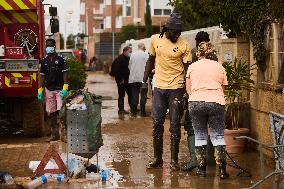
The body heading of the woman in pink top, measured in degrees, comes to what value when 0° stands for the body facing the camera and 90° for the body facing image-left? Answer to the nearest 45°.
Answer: approximately 180°

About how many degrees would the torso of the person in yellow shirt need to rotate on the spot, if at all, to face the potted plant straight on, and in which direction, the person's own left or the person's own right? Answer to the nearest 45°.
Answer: approximately 135° to the person's own left

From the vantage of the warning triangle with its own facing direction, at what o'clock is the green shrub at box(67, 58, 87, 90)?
The green shrub is roughly at 6 o'clock from the warning triangle.

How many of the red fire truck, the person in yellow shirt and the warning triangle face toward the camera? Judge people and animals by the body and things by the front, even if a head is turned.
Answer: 2

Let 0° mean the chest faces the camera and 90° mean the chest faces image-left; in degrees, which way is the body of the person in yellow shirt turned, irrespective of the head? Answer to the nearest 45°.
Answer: approximately 0°

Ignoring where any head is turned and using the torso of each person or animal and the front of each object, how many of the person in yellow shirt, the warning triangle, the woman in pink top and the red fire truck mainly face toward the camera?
2

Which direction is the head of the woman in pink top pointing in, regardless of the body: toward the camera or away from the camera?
away from the camera

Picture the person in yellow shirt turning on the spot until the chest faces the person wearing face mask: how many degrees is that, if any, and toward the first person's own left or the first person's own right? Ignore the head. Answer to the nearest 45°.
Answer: approximately 135° to the first person's own right
